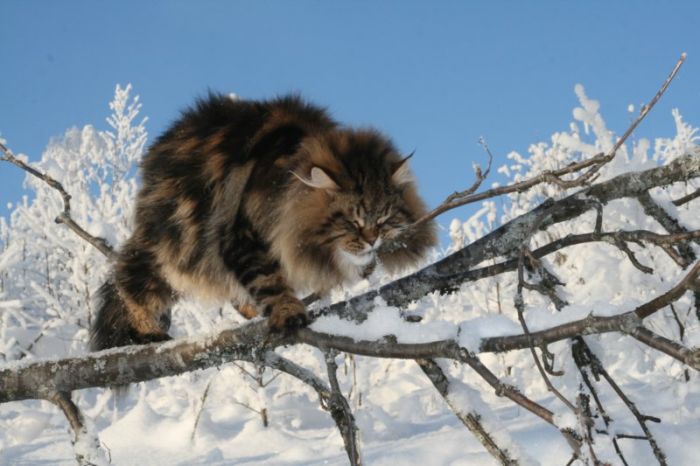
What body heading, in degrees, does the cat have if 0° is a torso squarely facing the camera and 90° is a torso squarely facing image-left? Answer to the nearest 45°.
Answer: approximately 315°
